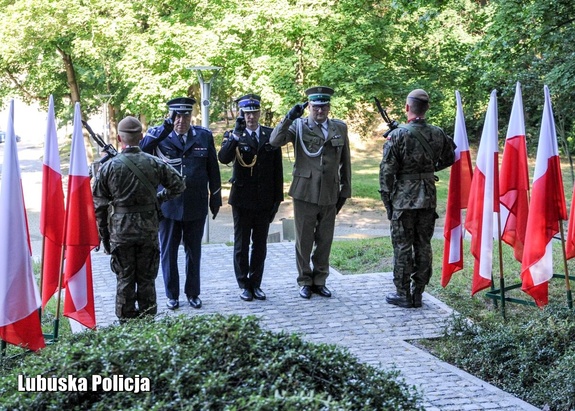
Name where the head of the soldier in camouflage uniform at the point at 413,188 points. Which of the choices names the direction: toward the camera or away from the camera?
away from the camera

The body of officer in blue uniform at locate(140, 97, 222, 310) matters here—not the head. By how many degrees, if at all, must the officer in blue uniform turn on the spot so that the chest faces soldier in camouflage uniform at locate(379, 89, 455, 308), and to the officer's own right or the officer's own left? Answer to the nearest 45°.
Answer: approximately 90° to the officer's own left

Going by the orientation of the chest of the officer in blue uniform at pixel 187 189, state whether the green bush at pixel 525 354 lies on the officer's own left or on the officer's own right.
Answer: on the officer's own left

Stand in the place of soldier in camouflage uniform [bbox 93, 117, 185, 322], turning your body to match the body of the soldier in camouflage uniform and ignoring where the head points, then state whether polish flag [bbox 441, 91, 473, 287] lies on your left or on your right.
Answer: on your right

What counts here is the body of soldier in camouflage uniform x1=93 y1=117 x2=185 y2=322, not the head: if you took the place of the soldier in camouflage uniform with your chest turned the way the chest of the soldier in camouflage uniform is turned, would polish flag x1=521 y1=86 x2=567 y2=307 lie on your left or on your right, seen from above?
on your right

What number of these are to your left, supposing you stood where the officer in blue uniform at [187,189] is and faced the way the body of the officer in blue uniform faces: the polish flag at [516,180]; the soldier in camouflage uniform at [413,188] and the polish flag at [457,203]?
3

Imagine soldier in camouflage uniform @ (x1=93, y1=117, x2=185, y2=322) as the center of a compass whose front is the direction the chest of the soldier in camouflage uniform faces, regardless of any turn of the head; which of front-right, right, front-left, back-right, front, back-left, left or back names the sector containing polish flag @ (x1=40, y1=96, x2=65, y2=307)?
left

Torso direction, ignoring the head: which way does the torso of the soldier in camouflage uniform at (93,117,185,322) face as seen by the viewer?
away from the camera

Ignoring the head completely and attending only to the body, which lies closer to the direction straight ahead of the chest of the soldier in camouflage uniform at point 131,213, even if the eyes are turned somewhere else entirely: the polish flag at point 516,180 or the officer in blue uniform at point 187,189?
the officer in blue uniform

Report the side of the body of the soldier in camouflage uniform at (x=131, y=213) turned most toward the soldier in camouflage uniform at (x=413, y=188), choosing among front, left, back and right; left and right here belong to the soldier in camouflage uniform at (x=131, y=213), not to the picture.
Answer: right

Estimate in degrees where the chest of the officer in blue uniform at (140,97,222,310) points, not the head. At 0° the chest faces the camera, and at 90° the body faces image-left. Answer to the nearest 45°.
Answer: approximately 0°

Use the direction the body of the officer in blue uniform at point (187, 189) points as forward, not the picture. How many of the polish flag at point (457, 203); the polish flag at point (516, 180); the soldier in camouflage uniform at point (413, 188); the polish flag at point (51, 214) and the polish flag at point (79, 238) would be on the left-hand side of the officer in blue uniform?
3

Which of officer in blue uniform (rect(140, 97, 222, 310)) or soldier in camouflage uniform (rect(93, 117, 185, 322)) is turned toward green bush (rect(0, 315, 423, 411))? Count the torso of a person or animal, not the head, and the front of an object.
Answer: the officer in blue uniform

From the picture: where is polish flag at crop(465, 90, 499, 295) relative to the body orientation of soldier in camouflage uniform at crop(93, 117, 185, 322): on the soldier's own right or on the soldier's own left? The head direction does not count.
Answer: on the soldier's own right

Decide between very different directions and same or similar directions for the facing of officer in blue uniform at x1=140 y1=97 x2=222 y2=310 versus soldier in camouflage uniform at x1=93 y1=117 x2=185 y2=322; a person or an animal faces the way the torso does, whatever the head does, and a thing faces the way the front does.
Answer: very different directions

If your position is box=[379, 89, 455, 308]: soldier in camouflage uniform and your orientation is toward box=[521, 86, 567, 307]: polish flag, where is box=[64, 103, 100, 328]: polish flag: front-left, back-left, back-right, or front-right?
back-right

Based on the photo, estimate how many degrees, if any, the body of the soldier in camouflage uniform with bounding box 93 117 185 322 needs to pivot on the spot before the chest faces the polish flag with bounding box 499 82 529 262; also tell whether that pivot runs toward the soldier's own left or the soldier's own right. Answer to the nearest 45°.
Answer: approximately 90° to the soldier's own right
